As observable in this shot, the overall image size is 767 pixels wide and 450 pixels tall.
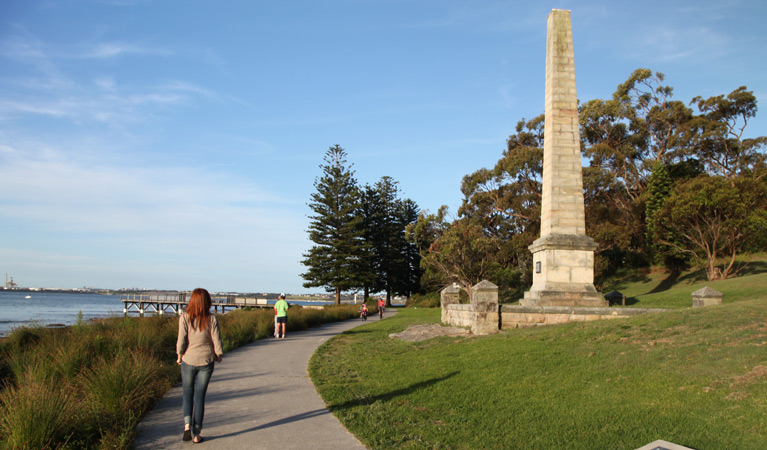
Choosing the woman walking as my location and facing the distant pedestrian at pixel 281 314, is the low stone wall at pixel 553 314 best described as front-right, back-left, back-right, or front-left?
front-right

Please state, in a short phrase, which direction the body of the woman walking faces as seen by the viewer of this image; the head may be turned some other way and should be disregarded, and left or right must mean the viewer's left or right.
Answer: facing away from the viewer

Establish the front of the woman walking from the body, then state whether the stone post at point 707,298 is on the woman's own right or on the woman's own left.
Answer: on the woman's own right

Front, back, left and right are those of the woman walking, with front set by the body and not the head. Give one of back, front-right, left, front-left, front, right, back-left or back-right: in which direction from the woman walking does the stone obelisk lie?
front-right

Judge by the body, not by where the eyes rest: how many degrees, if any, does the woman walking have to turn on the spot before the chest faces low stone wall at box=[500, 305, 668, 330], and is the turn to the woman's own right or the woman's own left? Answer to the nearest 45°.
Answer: approximately 45° to the woman's own right

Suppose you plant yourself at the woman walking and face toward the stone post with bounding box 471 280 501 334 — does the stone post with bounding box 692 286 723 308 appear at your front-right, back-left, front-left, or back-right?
front-right

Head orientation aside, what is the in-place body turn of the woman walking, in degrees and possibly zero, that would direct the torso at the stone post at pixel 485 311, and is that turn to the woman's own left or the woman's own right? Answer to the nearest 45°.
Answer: approximately 45° to the woman's own right

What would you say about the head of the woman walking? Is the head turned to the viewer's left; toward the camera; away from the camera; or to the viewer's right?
away from the camera

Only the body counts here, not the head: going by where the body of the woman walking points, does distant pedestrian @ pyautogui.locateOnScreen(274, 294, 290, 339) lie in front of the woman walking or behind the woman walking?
in front
